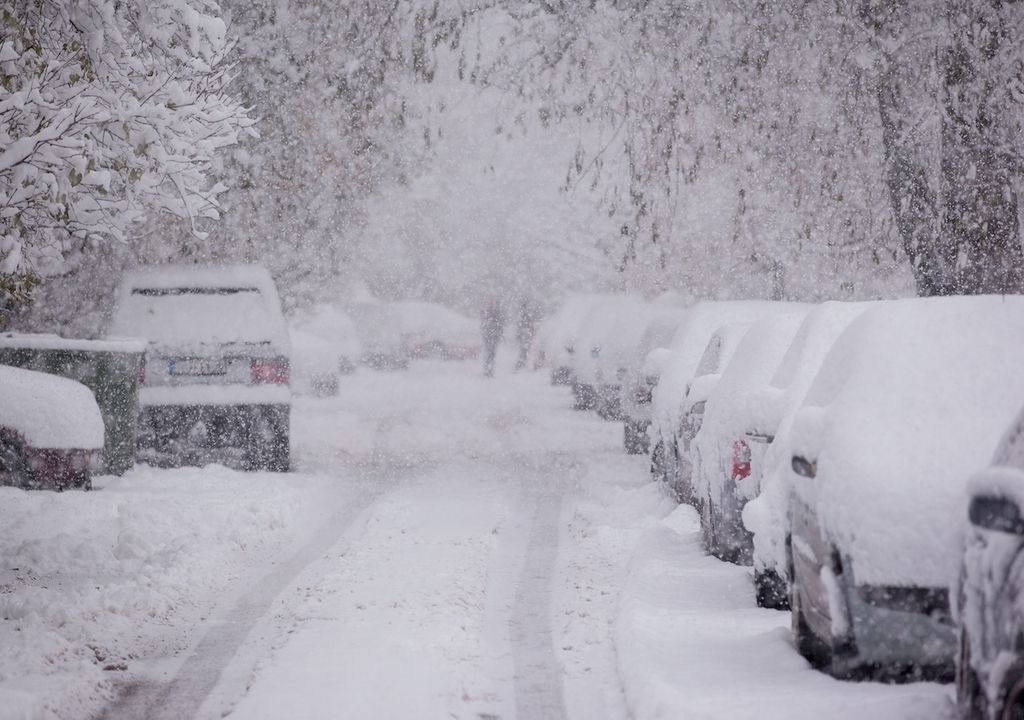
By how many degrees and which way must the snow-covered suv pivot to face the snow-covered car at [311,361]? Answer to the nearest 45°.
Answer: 0° — it already faces it

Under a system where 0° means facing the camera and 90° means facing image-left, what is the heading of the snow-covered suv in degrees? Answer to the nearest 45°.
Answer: approximately 180°

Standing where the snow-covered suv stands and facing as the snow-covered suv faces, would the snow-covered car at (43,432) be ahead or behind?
behind

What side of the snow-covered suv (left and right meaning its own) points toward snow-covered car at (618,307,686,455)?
right

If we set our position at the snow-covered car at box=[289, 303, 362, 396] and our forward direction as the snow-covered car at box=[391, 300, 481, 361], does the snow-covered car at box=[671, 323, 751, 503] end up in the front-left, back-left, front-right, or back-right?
back-right

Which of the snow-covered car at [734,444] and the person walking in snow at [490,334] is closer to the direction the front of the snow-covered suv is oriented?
the person walking in snow

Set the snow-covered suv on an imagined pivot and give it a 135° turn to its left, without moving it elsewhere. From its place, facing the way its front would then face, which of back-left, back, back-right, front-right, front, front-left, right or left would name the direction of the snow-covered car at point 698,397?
left

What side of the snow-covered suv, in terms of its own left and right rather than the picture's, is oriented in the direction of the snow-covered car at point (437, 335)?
front

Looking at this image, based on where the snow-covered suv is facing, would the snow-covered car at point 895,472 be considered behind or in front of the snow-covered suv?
behind

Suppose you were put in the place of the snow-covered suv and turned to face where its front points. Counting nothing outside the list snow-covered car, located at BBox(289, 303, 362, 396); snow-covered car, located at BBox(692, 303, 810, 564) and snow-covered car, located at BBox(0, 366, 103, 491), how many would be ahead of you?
1

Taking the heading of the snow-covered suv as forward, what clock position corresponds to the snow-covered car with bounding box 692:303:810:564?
The snow-covered car is roughly at 5 o'clock from the snow-covered suv.

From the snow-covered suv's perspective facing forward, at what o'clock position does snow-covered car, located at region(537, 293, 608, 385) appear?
The snow-covered car is roughly at 1 o'clock from the snow-covered suv.

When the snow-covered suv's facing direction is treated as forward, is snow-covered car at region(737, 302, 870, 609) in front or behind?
behind

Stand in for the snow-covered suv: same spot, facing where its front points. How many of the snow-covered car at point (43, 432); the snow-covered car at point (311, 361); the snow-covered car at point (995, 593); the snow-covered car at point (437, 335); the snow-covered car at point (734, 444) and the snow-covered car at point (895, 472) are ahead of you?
2
